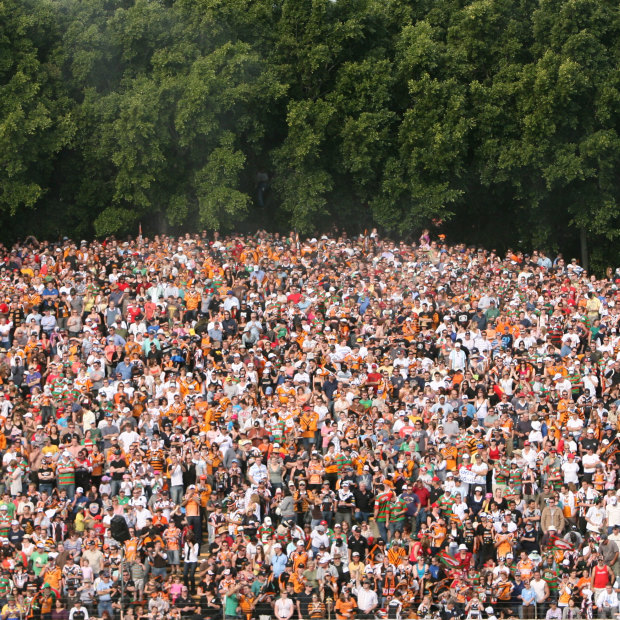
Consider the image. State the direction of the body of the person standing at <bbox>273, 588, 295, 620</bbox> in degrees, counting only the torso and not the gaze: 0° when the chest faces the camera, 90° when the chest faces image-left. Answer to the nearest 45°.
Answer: approximately 0°
